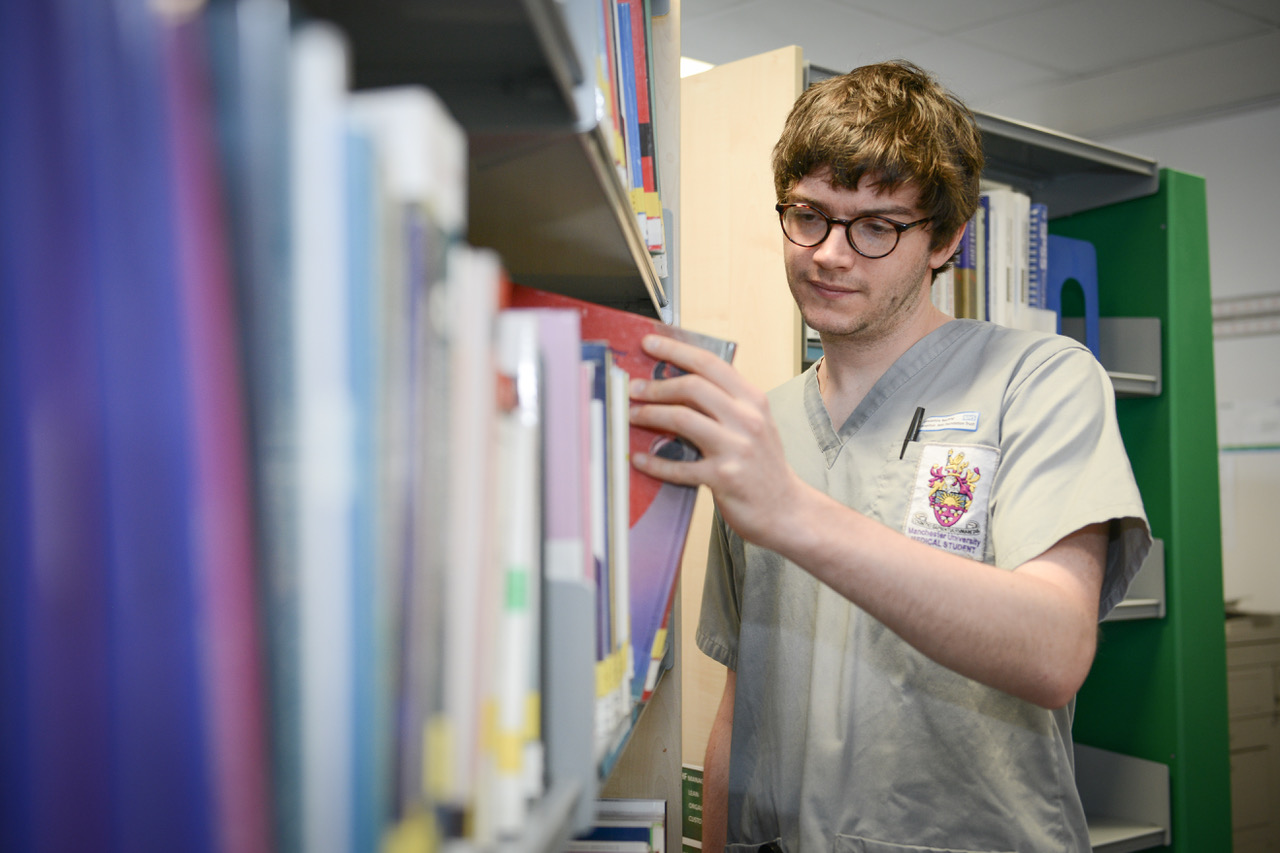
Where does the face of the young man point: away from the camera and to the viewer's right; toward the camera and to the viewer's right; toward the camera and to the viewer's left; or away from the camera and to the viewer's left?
toward the camera and to the viewer's left

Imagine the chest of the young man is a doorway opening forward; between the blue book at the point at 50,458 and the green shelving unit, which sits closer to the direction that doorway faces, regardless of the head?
the blue book

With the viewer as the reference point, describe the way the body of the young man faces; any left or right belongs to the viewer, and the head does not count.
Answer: facing the viewer and to the left of the viewer

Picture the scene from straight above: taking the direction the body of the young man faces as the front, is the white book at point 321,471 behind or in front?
in front

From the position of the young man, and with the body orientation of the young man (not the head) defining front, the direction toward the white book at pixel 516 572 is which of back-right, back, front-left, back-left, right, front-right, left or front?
front-left

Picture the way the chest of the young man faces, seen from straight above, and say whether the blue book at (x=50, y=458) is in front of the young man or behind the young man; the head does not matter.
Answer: in front
